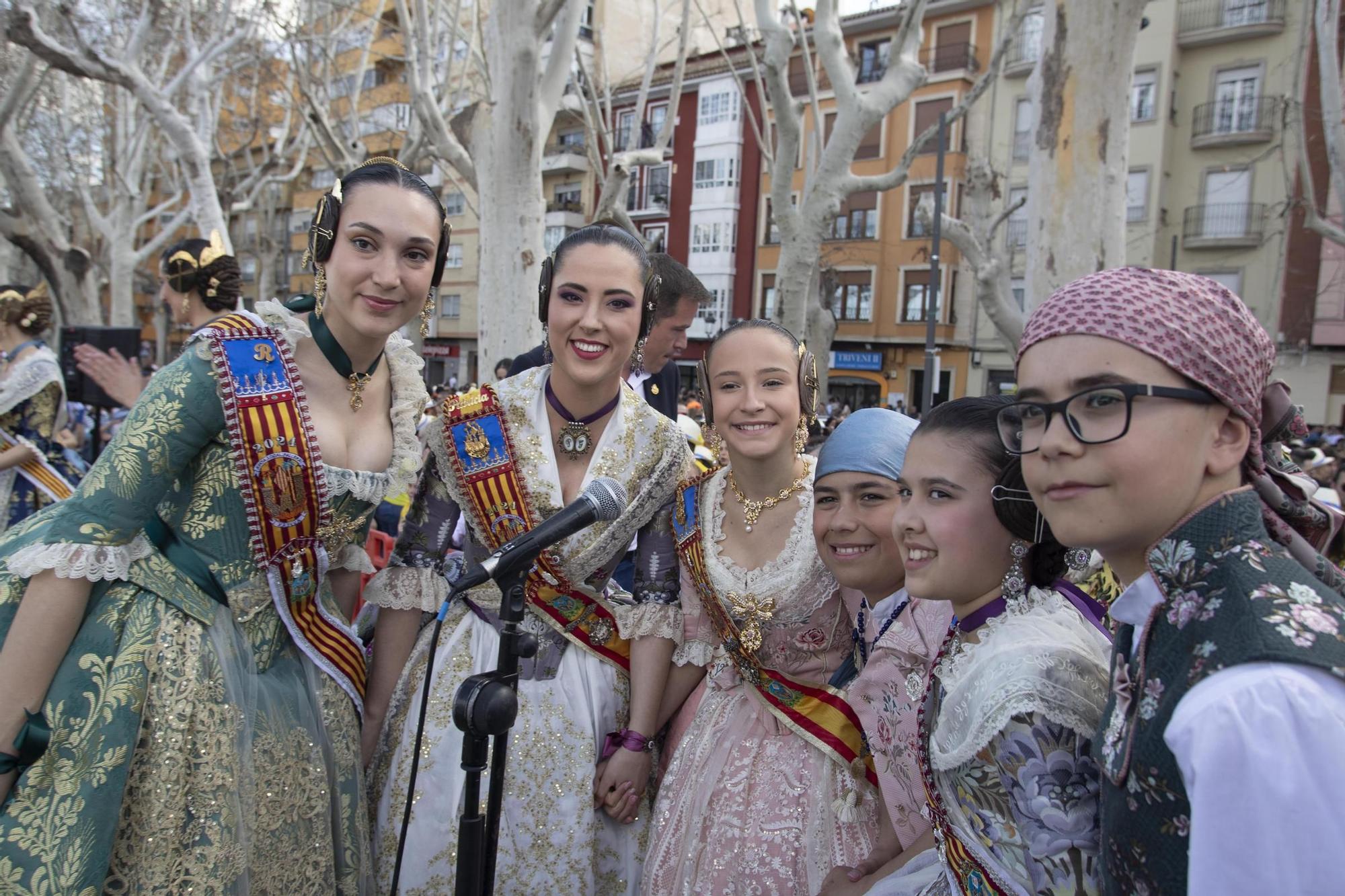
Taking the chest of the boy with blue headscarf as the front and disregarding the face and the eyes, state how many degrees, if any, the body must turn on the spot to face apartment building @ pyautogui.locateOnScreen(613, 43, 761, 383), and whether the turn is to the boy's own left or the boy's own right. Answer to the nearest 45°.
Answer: approximately 135° to the boy's own right

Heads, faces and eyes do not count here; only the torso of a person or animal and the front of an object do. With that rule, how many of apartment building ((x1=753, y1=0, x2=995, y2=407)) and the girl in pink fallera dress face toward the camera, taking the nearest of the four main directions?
2

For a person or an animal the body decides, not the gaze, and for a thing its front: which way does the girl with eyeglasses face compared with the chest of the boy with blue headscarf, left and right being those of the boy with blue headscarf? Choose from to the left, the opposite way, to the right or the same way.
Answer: the same way

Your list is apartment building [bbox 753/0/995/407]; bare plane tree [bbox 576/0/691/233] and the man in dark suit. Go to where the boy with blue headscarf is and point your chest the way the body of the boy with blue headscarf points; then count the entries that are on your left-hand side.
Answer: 0

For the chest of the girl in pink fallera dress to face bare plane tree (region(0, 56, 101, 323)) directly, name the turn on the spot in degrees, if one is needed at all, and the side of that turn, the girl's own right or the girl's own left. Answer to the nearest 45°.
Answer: approximately 135° to the girl's own right

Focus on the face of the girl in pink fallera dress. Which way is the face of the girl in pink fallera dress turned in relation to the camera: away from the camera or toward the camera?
toward the camera

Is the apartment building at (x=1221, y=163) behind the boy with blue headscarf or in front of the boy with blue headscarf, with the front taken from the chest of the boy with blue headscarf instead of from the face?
behind

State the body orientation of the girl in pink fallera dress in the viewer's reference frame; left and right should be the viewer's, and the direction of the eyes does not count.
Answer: facing the viewer

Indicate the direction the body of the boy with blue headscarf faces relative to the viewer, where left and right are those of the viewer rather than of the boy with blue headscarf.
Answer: facing the viewer and to the left of the viewer

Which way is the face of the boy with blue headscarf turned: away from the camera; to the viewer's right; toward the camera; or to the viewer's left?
toward the camera

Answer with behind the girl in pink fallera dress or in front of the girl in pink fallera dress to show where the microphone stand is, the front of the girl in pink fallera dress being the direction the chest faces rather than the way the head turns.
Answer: in front

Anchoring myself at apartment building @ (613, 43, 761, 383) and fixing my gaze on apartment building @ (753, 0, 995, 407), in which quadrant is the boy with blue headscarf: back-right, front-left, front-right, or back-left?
front-right

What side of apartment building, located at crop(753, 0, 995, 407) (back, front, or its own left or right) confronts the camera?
front

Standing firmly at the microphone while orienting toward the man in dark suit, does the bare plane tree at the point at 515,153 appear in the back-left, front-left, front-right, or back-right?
front-left
